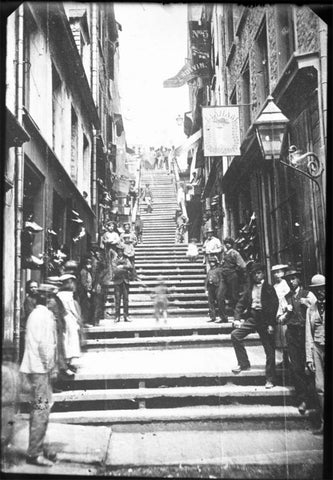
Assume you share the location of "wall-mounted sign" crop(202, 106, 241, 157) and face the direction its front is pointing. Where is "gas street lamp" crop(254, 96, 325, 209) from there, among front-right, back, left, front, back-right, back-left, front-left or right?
front-left

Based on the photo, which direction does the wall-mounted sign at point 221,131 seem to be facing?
toward the camera

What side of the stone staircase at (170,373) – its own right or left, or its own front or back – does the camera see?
front

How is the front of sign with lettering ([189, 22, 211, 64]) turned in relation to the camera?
facing the viewer
